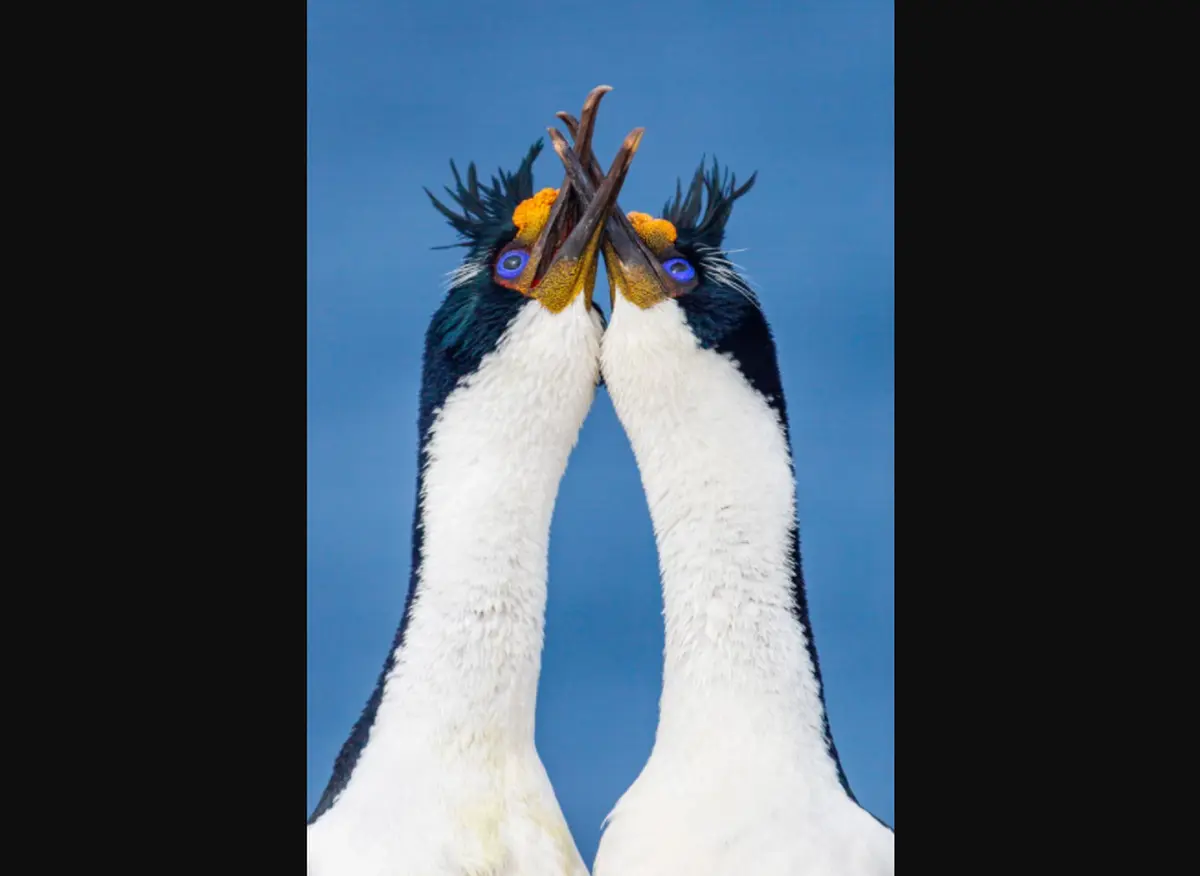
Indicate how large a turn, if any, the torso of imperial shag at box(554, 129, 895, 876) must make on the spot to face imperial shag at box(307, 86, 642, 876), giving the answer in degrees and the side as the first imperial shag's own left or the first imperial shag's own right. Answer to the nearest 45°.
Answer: approximately 45° to the first imperial shag's own right

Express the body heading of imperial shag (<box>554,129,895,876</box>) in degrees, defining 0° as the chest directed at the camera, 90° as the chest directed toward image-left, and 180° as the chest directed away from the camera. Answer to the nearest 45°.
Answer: approximately 45°

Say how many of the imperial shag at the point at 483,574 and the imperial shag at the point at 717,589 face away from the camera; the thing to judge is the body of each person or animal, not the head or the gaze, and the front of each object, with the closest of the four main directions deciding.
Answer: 0

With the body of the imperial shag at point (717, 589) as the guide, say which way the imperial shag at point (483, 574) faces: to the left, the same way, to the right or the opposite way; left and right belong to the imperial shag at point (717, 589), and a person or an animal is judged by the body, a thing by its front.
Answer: to the left

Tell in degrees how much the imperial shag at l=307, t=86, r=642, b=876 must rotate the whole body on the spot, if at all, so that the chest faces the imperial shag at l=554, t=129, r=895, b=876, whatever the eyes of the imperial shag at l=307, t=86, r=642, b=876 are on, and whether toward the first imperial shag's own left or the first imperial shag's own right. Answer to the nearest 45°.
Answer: approximately 45° to the first imperial shag's own left

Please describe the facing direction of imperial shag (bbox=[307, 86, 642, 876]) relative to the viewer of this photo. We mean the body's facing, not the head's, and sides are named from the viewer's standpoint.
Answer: facing the viewer and to the right of the viewer
